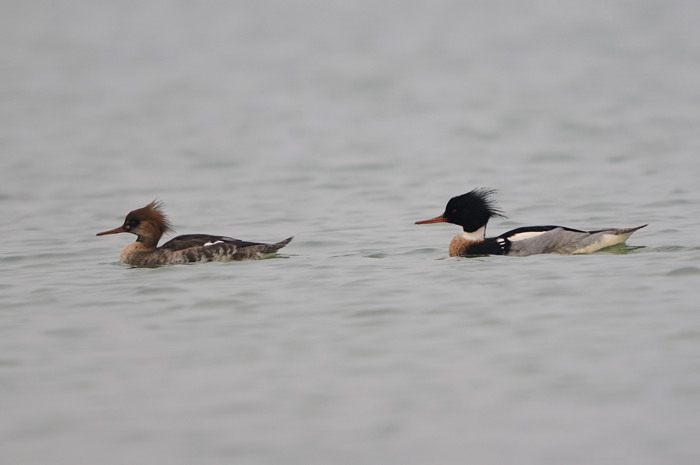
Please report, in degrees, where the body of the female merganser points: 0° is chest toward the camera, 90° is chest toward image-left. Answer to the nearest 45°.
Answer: approximately 90°

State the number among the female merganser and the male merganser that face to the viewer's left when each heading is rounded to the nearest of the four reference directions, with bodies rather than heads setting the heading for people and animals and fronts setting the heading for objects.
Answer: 2

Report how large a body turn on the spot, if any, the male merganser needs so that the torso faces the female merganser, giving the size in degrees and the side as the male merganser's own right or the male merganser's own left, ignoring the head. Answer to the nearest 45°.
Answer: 0° — it already faces it

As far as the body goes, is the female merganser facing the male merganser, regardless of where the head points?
no

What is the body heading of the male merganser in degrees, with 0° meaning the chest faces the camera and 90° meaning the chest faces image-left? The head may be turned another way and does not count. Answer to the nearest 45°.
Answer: approximately 90°
